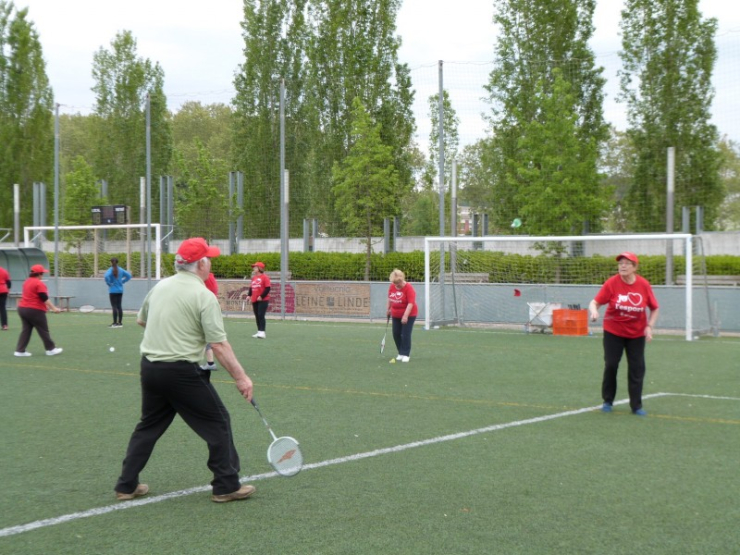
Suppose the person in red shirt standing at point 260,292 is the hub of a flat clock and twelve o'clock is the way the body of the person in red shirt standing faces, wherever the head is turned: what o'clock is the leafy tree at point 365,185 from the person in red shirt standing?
The leafy tree is roughly at 5 o'clock from the person in red shirt standing.

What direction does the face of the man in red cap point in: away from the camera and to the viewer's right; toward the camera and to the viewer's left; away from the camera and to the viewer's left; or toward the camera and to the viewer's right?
away from the camera and to the viewer's right

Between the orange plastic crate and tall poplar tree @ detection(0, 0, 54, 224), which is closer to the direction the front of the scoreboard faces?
the orange plastic crate

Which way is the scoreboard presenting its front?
toward the camera

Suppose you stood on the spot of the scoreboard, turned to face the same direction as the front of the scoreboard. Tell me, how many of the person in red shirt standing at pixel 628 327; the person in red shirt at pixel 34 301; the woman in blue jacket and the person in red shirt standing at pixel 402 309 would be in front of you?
4

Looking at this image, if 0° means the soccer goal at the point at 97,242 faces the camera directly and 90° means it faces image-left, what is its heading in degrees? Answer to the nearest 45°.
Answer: approximately 0°

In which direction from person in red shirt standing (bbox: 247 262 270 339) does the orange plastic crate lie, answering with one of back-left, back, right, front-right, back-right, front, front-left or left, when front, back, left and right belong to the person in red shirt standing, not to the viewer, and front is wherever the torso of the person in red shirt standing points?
back-left

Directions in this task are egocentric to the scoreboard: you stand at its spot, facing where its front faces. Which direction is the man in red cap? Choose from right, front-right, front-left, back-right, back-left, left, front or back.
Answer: front

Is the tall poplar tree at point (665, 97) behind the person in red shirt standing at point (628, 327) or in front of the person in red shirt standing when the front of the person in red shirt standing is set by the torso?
behind

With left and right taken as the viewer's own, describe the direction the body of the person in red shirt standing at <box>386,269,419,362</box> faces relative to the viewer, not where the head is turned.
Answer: facing the viewer and to the left of the viewer

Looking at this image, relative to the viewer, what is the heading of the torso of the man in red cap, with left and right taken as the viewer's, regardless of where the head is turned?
facing away from the viewer and to the right of the viewer

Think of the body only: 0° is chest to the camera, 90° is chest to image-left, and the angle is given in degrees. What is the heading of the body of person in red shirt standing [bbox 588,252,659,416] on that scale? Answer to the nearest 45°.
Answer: approximately 0°
